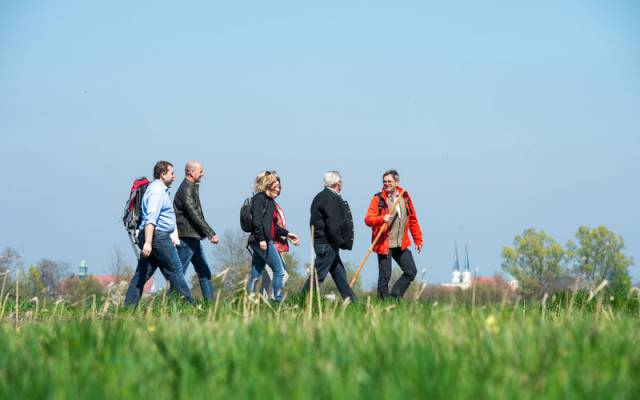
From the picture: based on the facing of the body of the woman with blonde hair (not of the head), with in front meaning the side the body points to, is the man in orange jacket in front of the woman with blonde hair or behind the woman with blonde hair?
in front

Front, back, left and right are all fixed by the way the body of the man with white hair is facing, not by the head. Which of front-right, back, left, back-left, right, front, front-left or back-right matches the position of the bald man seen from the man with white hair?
back-left

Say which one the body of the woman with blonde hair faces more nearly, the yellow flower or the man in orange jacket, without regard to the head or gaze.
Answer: the man in orange jacket

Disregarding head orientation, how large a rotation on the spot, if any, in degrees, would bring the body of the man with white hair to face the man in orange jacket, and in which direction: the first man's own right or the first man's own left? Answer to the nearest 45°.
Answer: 0° — they already face them

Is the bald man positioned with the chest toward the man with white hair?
yes

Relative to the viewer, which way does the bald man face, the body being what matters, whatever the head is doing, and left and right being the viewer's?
facing to the right of the viewer

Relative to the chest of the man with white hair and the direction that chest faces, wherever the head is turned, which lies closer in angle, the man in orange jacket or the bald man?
the man in orange jacket

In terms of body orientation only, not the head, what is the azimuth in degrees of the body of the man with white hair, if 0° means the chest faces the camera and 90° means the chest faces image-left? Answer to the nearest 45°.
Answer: approximately 225°

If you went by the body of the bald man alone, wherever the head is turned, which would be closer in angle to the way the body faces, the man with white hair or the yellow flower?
the man with white hair

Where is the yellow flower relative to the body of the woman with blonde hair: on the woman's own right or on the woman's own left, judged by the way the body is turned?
on the woman's own right

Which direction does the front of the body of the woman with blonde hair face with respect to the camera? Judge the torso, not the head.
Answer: to the viewer's right

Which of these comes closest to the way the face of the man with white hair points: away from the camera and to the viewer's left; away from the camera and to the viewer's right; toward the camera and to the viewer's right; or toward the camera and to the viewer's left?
away from the camera and to the viewer's right

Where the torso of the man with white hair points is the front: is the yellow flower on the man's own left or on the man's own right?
on the man's own right
